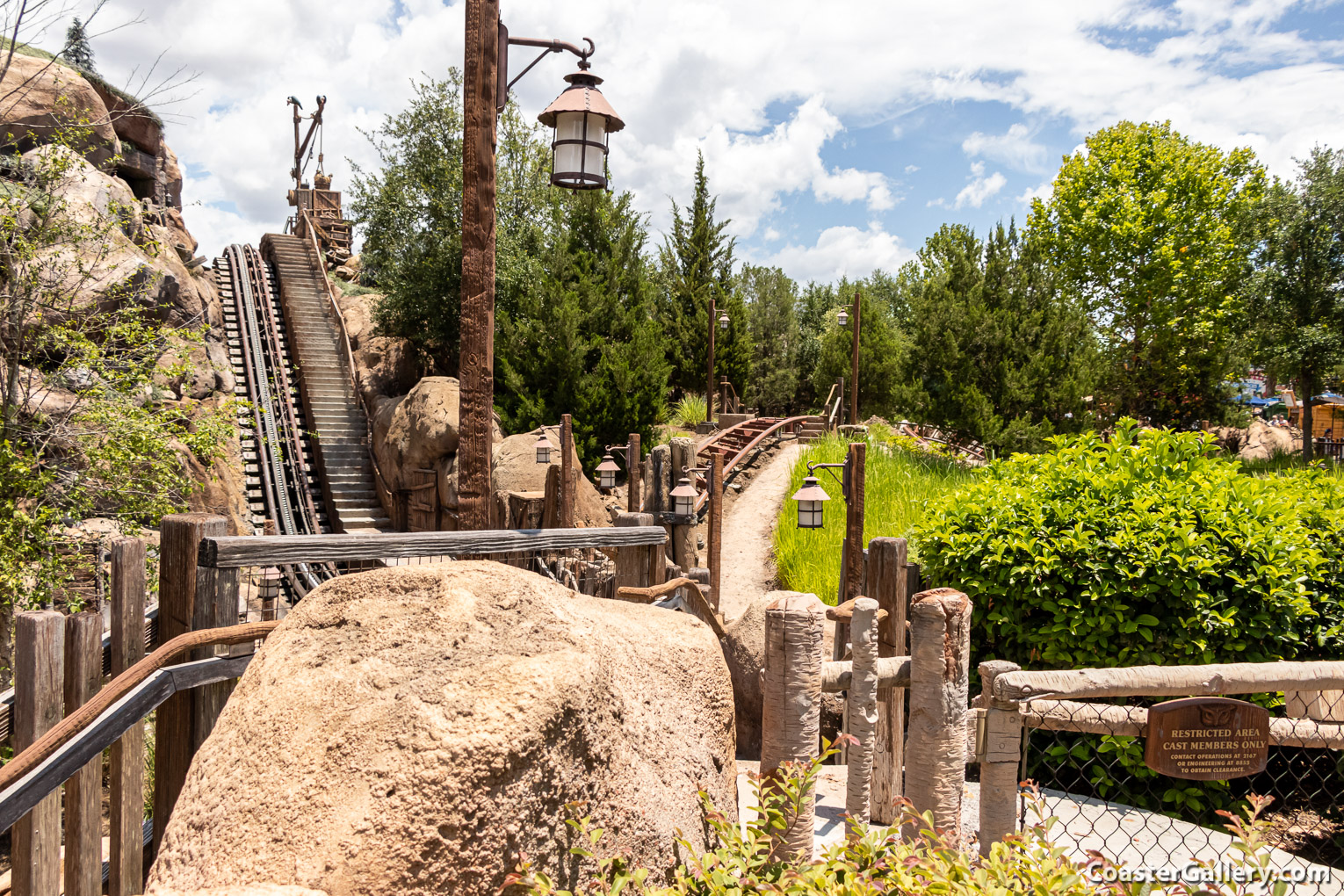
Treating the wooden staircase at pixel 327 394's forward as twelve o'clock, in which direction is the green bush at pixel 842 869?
The green bush is roughly at 12 o'clock from the wooden staircase.

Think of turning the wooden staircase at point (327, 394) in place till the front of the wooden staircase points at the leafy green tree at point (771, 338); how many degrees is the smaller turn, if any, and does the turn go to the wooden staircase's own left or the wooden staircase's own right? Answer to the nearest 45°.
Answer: approximately 135° to the wooden staircase's own left

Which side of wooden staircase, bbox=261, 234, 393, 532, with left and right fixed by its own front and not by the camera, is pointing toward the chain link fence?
front

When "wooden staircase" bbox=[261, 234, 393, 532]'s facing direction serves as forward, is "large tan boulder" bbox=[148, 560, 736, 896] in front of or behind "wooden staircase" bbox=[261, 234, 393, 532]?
in front

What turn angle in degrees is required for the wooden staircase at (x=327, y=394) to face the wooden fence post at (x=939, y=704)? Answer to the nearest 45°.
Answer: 0° — it already faces it

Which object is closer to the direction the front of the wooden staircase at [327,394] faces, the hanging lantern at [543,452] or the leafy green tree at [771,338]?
the hanging lantern

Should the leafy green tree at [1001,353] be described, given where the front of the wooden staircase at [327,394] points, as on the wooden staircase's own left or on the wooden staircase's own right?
on the wooden staircase's own left

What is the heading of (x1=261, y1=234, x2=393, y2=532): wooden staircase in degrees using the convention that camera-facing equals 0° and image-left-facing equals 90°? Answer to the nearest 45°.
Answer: approximately 0°

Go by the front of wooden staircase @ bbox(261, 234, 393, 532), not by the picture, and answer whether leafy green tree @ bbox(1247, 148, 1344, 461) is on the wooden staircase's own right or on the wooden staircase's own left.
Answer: on the wooden staircase's own left
